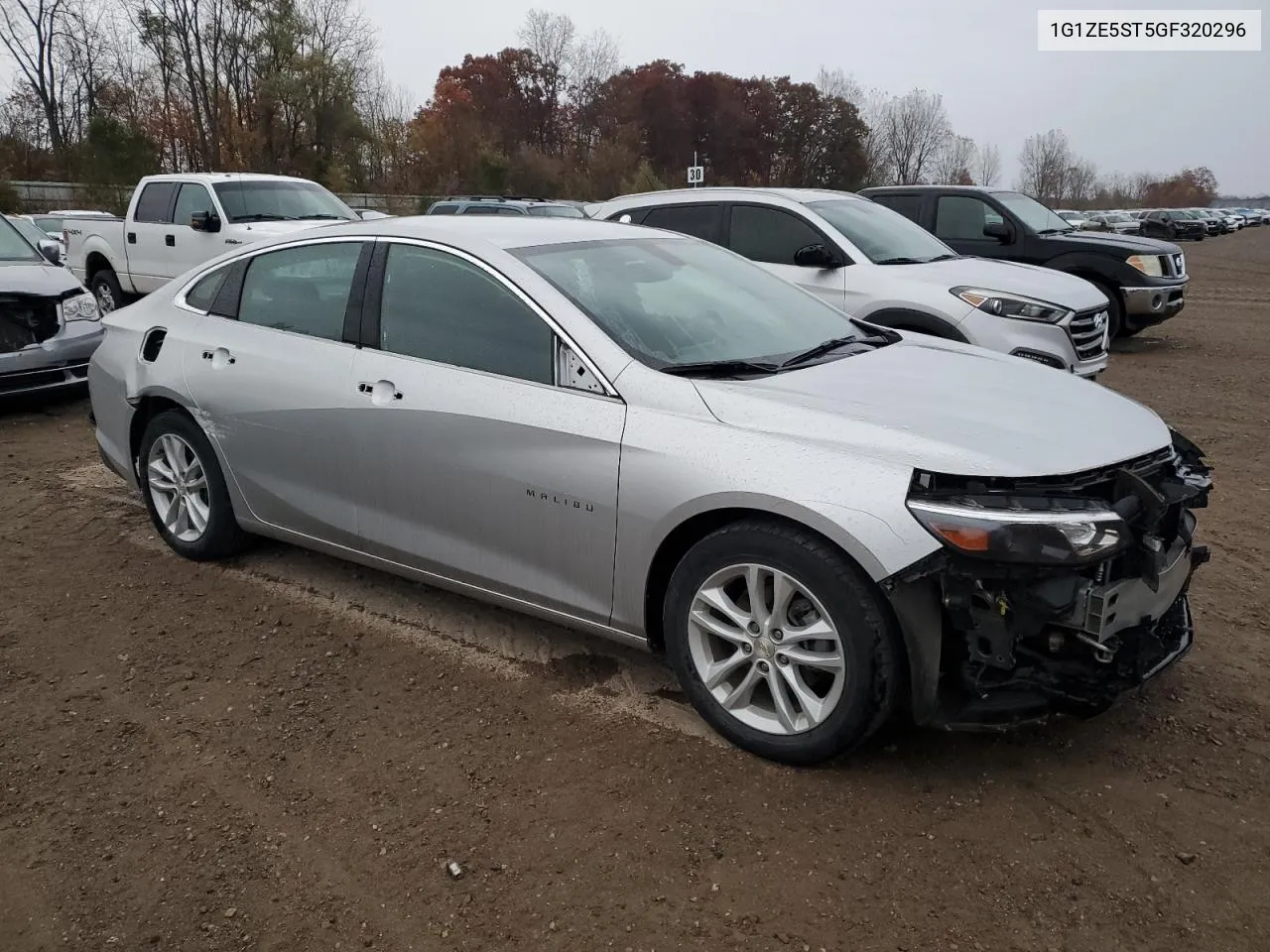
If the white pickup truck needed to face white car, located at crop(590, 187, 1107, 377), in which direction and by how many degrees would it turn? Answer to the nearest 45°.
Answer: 0° — it already faces it

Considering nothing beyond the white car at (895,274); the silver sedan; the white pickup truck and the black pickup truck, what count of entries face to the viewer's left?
0

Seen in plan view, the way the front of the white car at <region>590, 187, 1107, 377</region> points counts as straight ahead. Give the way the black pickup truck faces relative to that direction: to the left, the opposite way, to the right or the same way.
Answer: the same way

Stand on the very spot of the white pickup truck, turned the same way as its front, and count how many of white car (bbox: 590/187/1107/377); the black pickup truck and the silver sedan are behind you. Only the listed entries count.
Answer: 0

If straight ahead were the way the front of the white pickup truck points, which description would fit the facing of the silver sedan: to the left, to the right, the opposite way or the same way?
the same way

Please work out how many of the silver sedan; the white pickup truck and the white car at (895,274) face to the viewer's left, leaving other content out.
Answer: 0

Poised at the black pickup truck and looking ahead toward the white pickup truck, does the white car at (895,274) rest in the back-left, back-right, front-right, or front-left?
front-left

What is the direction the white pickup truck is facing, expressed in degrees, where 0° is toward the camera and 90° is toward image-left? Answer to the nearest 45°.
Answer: approximately 315°

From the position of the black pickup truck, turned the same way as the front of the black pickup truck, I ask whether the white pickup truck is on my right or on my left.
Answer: on my right

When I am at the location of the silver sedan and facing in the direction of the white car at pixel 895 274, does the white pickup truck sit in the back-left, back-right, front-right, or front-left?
front-left

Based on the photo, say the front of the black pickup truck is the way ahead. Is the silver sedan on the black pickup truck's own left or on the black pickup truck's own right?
on the black pickup truck's own right

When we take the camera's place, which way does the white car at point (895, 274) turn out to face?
facing the viewer and to the right of the viewer

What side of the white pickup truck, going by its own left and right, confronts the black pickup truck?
front

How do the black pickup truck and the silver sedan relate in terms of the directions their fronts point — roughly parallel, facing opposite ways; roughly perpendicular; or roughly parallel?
roughly parallel

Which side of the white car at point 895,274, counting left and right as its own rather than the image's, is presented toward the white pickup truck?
back

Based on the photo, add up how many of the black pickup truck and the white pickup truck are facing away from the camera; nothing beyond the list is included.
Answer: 0

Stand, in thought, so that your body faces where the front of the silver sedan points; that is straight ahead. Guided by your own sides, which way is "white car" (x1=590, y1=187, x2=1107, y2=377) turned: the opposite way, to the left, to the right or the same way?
the same way
